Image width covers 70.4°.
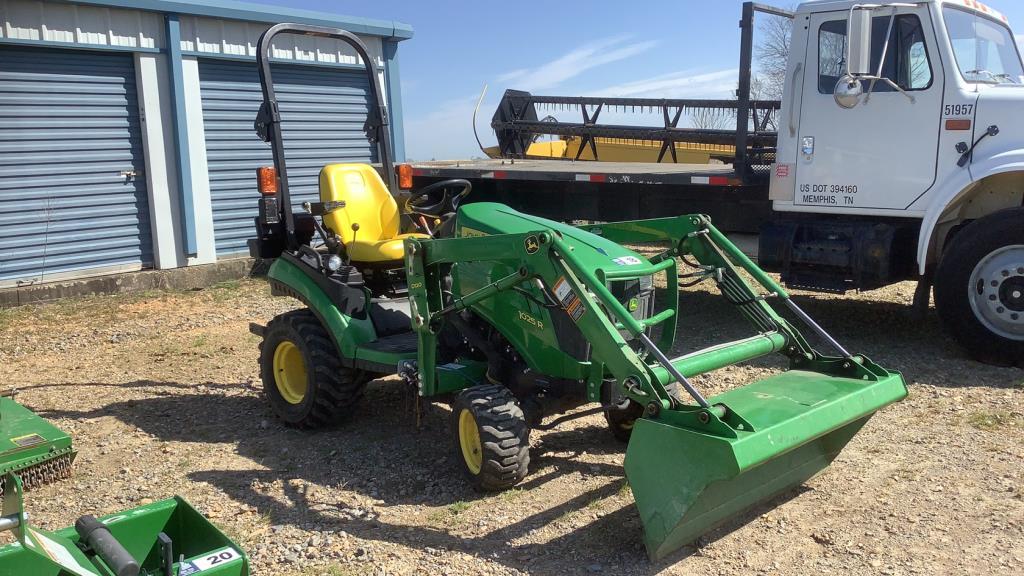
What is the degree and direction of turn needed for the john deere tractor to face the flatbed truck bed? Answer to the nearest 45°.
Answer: approximately 135° to its left

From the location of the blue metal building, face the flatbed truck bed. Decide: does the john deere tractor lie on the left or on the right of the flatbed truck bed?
right

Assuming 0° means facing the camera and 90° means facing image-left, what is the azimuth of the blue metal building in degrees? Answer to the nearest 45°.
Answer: approximately 315°

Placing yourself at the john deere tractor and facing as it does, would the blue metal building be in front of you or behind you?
behind

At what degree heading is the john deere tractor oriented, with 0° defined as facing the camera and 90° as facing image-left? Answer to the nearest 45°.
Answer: approximately 315°

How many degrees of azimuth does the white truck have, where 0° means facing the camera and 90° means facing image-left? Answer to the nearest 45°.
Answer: approximately 315°

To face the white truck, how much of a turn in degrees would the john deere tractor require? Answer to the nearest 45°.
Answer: approximately 90° to its left

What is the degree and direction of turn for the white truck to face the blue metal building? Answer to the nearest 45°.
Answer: approximately 135° to its right

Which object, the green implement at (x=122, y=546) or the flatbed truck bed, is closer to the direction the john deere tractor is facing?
the green implement
